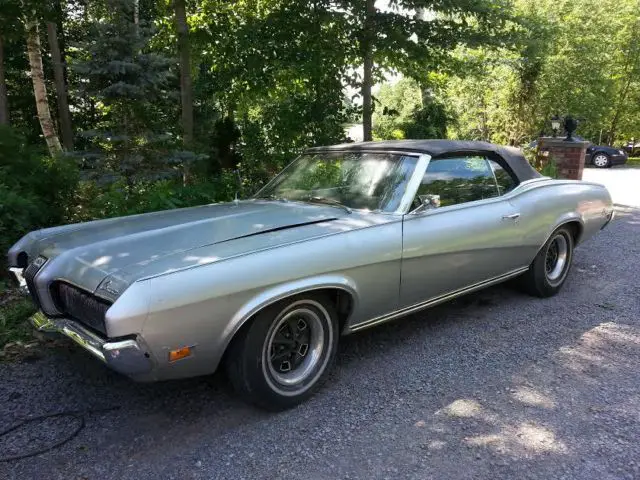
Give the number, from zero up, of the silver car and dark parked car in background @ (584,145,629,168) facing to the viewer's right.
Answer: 1

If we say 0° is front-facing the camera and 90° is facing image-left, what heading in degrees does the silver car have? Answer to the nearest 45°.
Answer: approximately 45°

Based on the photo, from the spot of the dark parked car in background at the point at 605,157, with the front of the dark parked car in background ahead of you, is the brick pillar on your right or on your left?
on your right

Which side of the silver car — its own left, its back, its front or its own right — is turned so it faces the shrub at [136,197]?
right

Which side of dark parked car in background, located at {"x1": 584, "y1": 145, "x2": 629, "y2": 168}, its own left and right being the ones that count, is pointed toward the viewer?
right

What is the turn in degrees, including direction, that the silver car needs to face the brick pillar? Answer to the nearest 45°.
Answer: approximately 180°

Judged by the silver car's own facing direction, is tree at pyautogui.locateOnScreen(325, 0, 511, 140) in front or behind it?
behind

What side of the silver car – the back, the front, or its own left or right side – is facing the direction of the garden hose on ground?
front
